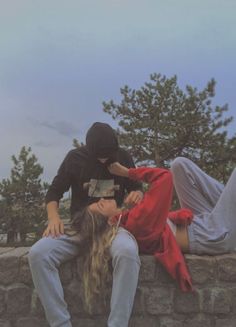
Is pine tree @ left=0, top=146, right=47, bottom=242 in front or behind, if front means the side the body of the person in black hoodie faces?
behind

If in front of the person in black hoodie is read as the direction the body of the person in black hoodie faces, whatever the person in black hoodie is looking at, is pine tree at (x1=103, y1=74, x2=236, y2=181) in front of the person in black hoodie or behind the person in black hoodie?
behind

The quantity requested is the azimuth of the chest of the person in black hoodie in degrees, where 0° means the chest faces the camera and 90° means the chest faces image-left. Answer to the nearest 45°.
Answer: approximately 0°
